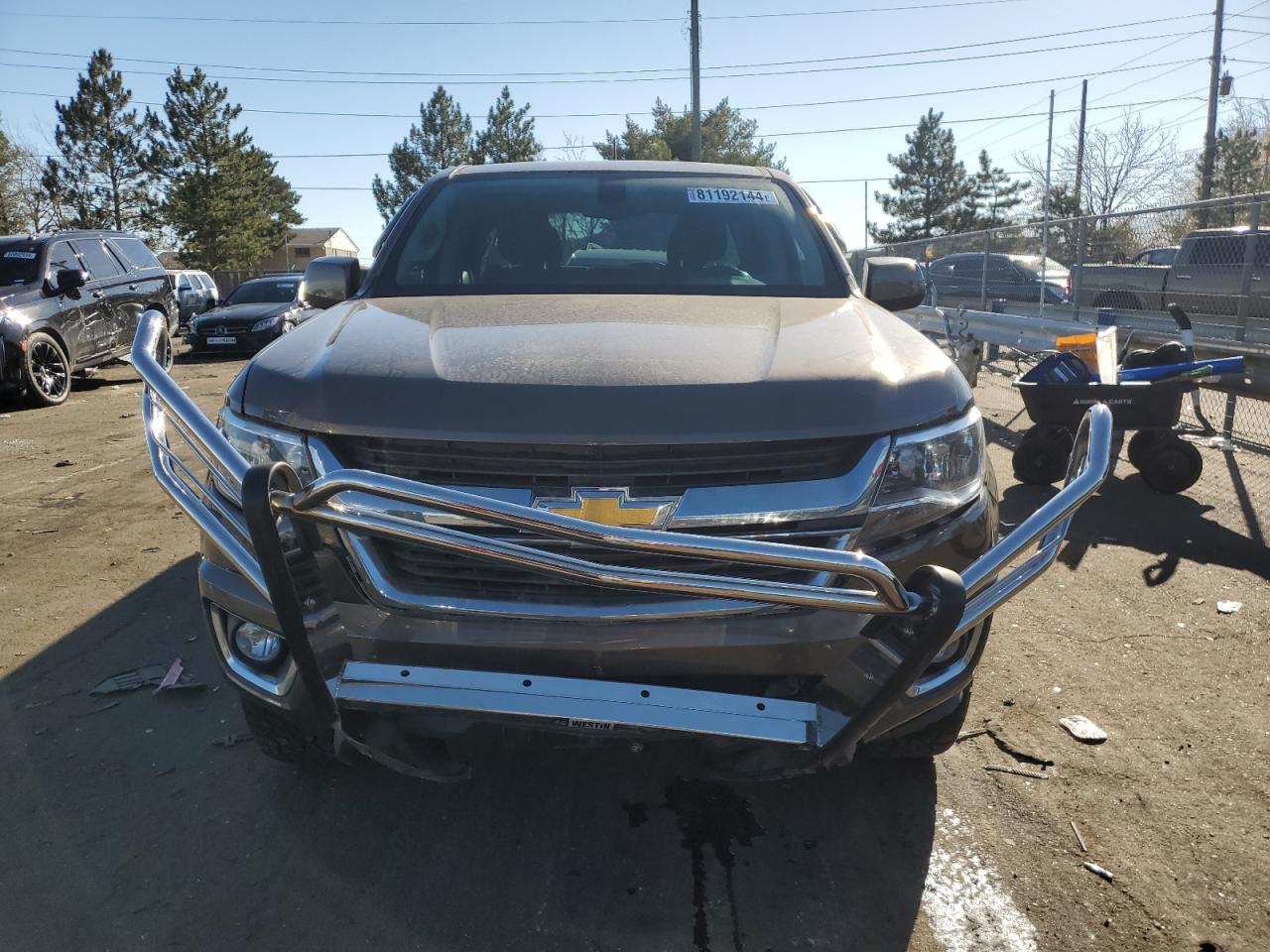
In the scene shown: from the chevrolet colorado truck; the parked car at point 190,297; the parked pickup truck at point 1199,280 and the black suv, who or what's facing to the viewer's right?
the parked pickup truck at point 1199,280

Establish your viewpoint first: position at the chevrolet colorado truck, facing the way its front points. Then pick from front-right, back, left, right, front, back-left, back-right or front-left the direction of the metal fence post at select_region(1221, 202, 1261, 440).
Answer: back-left

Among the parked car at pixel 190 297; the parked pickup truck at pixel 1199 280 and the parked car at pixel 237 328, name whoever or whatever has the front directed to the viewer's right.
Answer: the parked pickup truck at pixel 1199 280

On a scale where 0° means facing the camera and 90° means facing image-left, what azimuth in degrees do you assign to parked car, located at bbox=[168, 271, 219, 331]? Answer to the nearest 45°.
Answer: approximately 45°

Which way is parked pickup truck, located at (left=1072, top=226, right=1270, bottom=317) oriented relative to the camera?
to the viewer's right

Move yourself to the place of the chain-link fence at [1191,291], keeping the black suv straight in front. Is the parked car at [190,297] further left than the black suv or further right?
right

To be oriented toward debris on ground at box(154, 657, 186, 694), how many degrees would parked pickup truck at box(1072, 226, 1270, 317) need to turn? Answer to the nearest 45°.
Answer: approximately 135° to its right

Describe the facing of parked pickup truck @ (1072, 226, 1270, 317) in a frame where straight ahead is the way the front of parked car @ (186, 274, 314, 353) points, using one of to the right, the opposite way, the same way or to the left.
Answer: to the left

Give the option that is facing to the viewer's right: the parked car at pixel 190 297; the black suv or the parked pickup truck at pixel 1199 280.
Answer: the parked pickup truck at pixel 1199 280

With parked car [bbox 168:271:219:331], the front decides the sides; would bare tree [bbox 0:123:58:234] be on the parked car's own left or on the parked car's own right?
on the parked car's own right

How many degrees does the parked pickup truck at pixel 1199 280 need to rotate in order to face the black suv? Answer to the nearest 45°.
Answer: approximately 180°

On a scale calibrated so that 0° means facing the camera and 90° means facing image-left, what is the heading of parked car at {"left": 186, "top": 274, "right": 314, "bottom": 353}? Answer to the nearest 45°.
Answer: approximately 45°

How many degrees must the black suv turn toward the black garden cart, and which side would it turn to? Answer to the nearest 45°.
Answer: approximately 90° to its left

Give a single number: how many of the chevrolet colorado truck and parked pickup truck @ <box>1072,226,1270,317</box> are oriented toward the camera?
1
